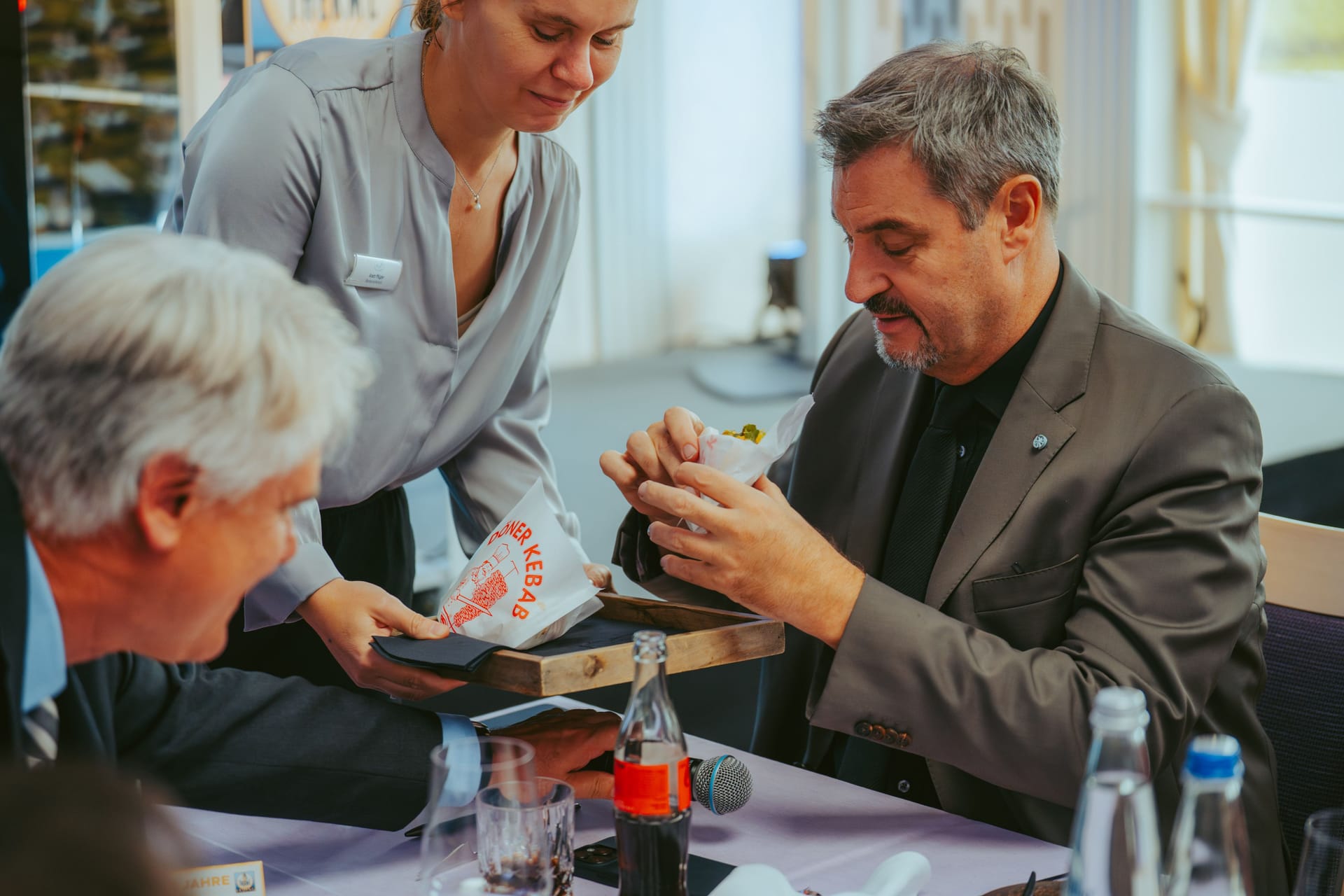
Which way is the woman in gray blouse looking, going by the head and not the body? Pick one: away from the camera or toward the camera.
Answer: toward the camera

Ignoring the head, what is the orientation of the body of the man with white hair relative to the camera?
to the viewer's right

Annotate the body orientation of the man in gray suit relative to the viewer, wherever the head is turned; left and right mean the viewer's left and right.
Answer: facing the viewer and to the left of the viewer

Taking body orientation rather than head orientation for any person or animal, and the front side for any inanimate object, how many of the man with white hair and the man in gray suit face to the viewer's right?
1

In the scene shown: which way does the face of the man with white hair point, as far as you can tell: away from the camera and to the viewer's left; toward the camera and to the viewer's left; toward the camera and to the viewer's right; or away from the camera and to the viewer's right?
away from the camera and to the viewer's right

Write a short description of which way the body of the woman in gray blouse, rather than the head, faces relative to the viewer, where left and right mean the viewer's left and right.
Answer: facing the viewer and to the right of the viewer

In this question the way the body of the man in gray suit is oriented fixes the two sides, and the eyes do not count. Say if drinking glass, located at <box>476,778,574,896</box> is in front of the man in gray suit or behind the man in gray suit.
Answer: in front

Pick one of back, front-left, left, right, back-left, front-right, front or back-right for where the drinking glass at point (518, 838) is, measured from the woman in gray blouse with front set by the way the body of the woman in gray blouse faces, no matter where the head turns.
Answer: front-right
